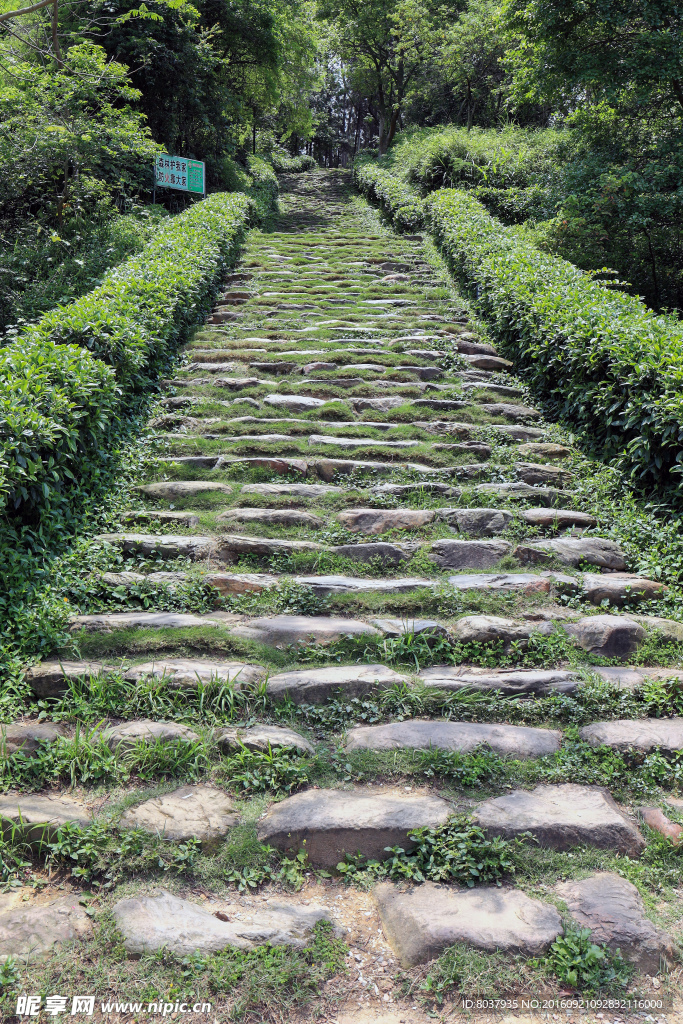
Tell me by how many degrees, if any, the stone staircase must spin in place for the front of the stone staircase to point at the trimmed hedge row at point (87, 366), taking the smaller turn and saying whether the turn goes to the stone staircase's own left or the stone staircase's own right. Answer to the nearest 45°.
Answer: approximately 135° to the stone staircase's own right

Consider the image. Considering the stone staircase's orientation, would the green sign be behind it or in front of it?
behind

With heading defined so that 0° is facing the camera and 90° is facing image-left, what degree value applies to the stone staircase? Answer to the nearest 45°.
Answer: approximately 0°

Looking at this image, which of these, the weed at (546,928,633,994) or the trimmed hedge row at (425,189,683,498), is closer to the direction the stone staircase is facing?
the weed

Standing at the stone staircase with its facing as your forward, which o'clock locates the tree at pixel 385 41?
The tree is roughly at 6 o'clock from the stone staircase.
